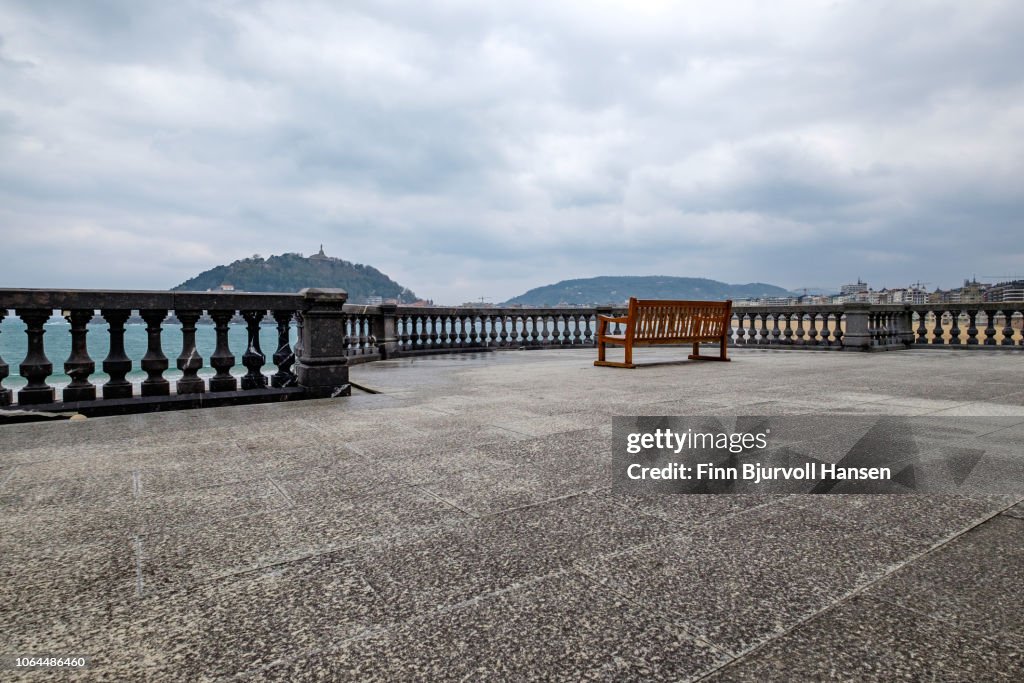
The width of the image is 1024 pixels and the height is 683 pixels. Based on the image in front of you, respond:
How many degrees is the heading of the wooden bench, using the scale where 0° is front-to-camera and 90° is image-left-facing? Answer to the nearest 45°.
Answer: approximately 135°

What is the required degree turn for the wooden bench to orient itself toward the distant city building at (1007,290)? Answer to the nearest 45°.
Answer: approximately 90° to its right

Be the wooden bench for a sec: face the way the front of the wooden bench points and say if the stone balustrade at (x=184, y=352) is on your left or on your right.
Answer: on your left
